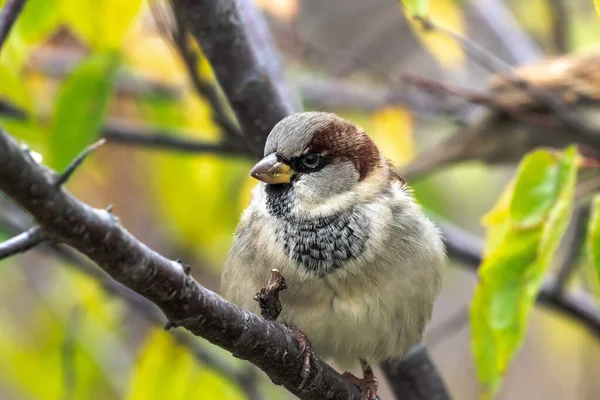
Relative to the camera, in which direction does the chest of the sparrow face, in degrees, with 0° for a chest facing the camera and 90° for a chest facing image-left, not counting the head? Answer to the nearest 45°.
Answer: approximately 45°

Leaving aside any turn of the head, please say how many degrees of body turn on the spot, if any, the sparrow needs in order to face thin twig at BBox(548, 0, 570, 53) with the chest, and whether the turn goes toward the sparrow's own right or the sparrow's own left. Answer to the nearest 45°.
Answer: approximately 180°

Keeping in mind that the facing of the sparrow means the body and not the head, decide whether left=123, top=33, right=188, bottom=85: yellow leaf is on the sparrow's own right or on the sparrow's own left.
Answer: on the sparrow's own right

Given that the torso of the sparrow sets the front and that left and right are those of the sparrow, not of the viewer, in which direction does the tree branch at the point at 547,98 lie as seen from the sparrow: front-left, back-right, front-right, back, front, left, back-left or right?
back

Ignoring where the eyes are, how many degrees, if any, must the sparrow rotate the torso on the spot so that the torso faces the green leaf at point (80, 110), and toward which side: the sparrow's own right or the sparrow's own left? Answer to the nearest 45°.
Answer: approximately 90° to the sparrow's own right

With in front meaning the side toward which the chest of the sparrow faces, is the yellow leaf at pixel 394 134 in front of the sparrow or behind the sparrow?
behind

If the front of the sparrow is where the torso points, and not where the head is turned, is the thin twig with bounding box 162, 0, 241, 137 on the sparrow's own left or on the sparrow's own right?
on the sparrow's own right
